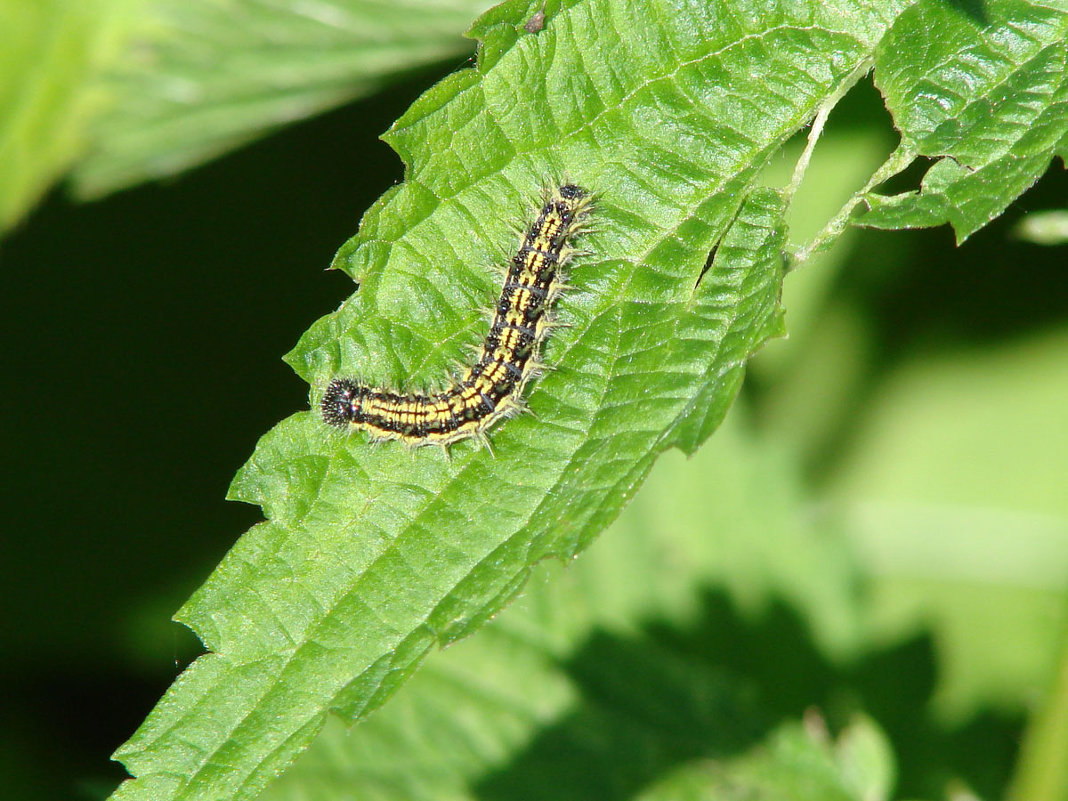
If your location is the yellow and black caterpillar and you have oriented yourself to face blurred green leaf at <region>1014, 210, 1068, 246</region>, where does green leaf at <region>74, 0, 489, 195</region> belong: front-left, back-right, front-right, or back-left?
back-left

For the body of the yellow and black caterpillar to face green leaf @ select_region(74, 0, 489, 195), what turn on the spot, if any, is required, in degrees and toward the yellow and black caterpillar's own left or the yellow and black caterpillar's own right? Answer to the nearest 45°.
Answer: approximately 90° to the yellow and black caterpillar's own right

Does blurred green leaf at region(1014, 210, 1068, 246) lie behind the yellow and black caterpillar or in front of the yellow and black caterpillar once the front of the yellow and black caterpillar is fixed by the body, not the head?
behind

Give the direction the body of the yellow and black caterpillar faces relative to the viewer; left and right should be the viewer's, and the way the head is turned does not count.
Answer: facing to the left of the viewer
